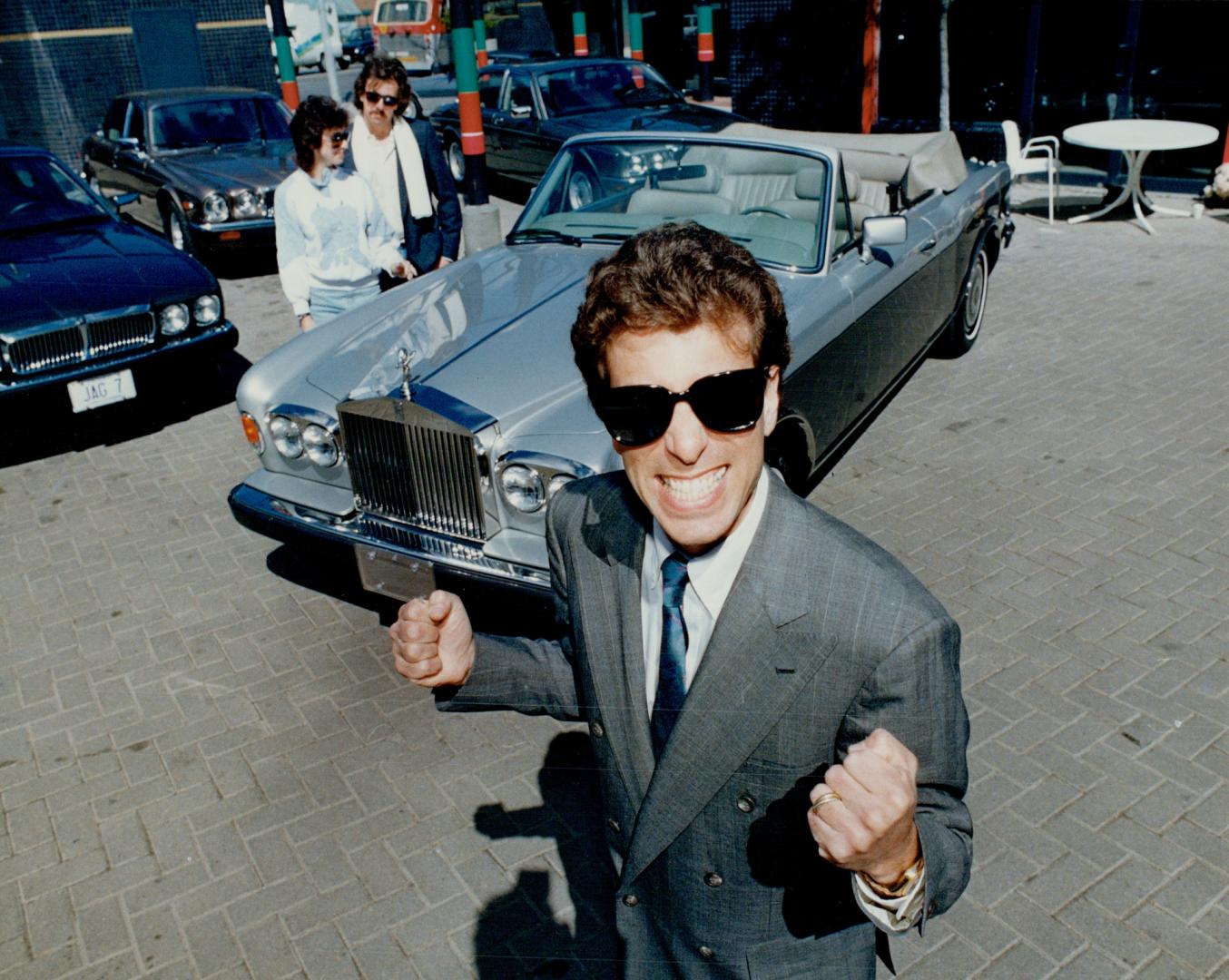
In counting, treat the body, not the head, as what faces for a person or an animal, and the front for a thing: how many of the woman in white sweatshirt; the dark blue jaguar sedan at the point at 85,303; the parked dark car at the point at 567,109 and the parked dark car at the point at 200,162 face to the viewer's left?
0

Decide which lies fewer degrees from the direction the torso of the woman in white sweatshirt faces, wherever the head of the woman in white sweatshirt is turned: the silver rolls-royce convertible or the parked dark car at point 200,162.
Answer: the silver rolls-royce convertible

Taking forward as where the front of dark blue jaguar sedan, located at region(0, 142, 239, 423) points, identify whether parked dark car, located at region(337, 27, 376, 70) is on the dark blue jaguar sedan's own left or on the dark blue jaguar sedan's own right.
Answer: on the dark blue jaguar sedan's own left

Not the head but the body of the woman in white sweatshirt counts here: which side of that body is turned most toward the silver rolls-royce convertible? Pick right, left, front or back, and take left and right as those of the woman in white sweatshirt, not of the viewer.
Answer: front

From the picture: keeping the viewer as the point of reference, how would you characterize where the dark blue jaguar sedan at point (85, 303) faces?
facing the viewer and to the right of the viewer

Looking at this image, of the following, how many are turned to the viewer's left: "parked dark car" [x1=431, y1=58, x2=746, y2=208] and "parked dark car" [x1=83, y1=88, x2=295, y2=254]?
0

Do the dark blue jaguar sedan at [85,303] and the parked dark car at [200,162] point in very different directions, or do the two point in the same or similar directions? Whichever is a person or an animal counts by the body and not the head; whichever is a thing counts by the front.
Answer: same or similar directions

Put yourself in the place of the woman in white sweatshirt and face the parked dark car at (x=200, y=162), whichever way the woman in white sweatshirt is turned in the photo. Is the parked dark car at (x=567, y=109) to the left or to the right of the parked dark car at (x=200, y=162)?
right

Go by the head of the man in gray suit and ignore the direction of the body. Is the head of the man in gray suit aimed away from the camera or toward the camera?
toward the camera

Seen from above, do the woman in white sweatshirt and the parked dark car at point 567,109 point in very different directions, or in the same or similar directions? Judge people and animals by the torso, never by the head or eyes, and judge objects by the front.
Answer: same or similar directions

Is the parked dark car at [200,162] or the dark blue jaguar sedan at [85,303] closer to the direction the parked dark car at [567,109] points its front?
the dark blue jaguar sedan

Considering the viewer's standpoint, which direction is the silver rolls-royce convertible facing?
facing the viewer and to the left of the viewer

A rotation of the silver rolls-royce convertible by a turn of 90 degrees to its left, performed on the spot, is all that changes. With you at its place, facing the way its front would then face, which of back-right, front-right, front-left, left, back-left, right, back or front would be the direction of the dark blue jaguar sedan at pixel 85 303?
back
